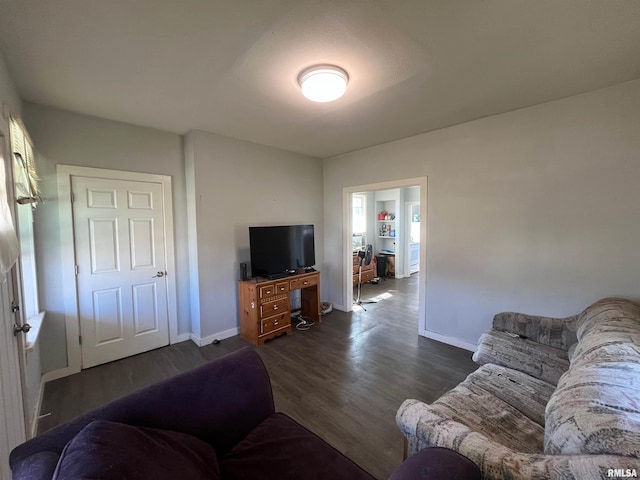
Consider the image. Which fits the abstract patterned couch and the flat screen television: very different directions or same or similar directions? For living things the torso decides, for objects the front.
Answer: very different directions

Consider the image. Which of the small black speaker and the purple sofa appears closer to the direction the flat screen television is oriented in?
the purple sofa

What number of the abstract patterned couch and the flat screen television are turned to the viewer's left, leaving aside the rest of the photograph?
1

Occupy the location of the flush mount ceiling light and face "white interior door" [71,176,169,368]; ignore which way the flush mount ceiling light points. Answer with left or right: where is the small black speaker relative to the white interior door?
right

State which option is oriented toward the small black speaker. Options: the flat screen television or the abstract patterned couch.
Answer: the abstract patterned couch

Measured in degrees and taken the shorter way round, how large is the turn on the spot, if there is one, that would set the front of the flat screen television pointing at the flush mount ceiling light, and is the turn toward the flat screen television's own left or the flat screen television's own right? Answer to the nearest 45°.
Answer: approximately 45° to the flat screen television's own right

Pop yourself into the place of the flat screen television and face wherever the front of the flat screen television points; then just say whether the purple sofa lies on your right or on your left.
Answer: on your right

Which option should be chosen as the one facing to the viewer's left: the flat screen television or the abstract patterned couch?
the abstract patterned couch

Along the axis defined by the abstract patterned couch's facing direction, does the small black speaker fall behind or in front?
in front

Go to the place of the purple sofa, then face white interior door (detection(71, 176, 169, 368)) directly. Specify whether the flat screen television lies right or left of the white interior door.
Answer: right

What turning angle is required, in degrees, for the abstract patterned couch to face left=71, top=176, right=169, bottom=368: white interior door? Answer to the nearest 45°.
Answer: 0° — it already faces it

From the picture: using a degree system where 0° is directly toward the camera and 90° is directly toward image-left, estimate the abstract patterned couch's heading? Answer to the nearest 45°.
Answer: approximately 90°

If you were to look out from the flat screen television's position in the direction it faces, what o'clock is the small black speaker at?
The small black speaker is roughly at 4 o'clock from the flat screen television.

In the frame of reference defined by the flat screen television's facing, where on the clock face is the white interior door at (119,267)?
The white interior door is roughly at 4 o'clock from the flat screen television.
